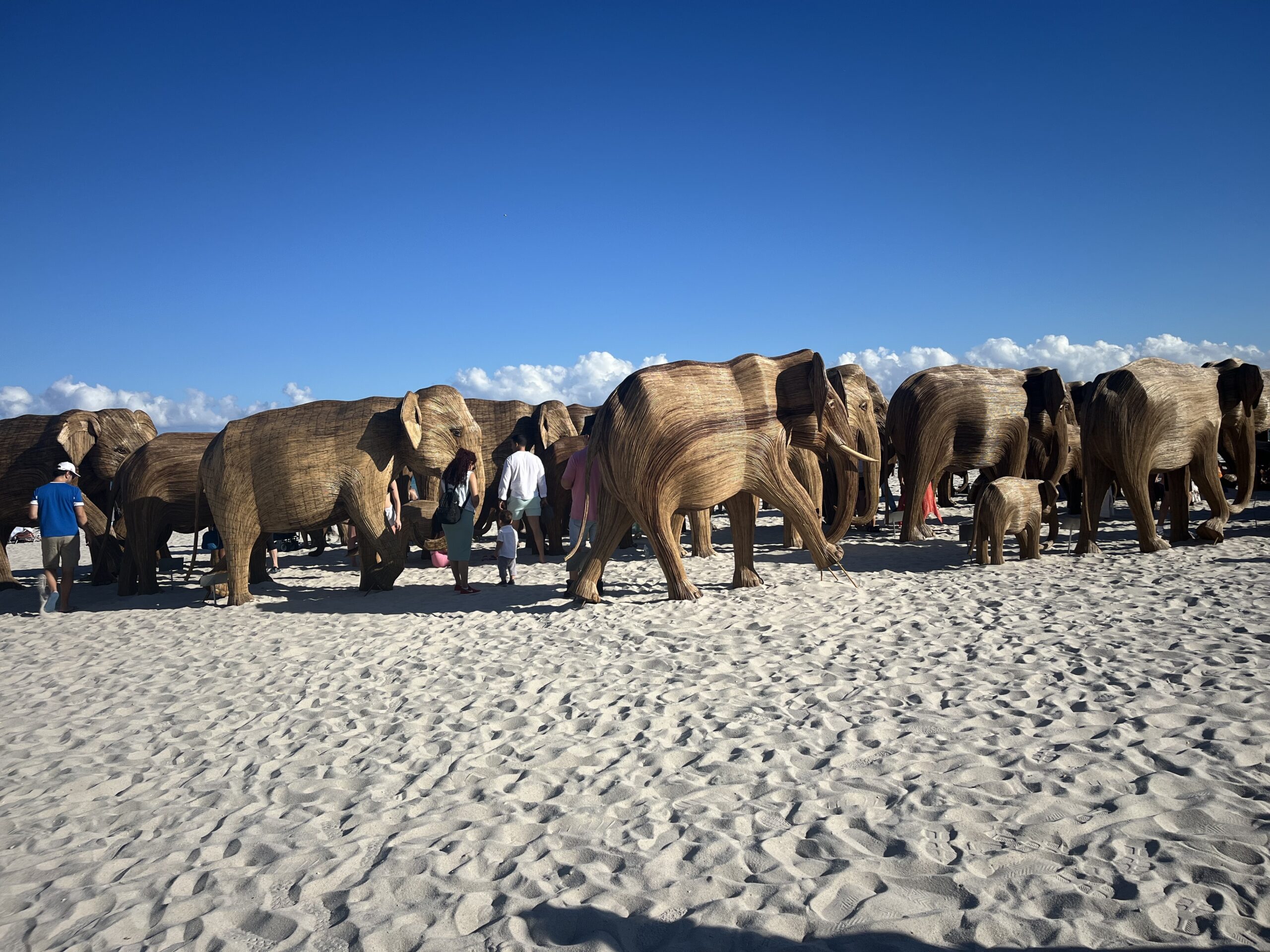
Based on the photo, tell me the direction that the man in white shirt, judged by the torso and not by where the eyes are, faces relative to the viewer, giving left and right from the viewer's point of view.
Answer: facing away from the viewer

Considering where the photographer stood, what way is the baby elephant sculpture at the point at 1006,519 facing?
facing away from the viewer and to the right of the viewer

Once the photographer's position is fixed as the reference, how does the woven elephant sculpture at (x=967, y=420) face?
facing away from the viewer and to the right of the viewer

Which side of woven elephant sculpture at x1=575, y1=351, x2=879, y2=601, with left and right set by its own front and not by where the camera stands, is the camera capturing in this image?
right

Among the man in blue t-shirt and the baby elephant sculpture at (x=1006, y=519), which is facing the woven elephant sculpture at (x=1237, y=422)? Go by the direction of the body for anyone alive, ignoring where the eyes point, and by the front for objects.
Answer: the baby elephant sculpture

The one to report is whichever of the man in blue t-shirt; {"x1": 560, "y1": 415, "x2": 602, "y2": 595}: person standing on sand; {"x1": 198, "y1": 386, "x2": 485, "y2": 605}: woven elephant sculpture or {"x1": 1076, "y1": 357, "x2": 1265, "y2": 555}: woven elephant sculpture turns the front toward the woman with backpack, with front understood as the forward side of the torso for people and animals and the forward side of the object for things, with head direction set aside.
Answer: {"x1": 198, "y1": 386, "x2": 485, "y2": 605}: woven elephant sculpture

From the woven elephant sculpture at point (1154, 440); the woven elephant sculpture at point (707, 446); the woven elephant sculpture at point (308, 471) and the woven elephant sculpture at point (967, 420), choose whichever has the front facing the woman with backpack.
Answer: the woven elephant sculpture at point (308, 471)

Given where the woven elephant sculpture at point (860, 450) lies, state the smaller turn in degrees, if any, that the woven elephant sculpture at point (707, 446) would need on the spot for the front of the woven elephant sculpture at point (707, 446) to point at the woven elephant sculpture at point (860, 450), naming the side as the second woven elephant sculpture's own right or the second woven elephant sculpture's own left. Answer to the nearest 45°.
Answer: approximately 45° to the second woven elephant sculpture's own left

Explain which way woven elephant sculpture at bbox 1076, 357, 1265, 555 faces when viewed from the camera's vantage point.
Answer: facing away from the viewer and to the right of the viewer

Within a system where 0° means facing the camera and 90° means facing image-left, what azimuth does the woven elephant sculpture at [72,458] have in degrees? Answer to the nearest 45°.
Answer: approximately 270°

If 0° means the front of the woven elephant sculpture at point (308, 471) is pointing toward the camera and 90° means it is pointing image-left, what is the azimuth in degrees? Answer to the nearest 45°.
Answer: approximately 270°

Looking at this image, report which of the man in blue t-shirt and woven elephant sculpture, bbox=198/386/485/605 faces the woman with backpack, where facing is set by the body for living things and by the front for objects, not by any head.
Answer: the woven elephant sculpture

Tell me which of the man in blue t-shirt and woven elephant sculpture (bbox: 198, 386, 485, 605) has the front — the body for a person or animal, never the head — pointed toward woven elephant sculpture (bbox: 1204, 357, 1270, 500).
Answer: woven elephant sculpture (bbox: 198, 386, 485, 605)

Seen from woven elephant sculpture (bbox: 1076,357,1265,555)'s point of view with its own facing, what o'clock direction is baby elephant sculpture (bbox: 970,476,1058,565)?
The baby elephant sculpture is roughly at 6 o'clock from the woven elephant sculpture.

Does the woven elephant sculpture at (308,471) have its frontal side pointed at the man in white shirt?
yes
